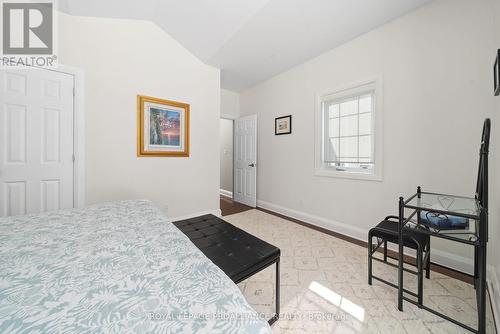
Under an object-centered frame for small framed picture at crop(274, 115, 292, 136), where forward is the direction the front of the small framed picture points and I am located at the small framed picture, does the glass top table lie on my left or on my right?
on my left

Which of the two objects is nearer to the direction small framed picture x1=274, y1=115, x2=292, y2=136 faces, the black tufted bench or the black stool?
the black tufted bench

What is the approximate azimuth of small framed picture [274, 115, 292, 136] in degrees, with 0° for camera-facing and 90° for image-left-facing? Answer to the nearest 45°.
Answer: approximately 45°

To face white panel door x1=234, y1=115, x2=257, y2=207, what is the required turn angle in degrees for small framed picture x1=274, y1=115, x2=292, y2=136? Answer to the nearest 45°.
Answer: approximately 90° to its right

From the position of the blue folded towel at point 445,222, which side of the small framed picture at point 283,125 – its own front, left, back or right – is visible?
left

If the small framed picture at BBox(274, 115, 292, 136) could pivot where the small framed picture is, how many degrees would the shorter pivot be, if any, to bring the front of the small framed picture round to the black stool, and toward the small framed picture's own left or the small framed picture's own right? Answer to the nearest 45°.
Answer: approximately 90° to the small framed picture's own left

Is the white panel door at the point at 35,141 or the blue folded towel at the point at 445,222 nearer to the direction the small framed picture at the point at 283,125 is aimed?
the white panel door

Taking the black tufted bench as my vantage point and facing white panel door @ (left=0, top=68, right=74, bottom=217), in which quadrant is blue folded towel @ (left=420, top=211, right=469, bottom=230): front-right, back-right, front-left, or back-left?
back-right

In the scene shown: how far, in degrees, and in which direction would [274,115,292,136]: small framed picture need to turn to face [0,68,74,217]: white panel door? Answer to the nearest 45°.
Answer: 0° — it already faces it
